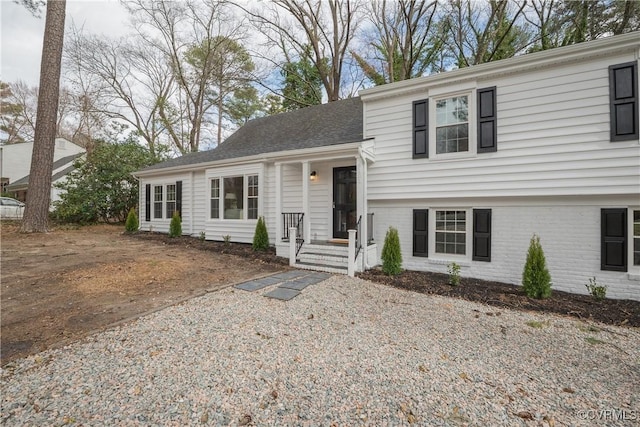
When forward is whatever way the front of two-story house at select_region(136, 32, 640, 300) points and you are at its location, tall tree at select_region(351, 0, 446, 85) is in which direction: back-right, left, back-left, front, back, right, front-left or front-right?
back-right

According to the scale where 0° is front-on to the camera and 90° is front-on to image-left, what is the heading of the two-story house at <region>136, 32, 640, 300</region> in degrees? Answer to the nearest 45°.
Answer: approximately 45°

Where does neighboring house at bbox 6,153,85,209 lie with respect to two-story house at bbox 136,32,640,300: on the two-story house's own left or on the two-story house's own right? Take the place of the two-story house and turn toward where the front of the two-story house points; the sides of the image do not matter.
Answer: on the two-story house's own right

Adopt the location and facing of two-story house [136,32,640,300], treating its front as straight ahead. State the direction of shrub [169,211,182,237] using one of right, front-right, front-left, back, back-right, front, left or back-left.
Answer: front-right

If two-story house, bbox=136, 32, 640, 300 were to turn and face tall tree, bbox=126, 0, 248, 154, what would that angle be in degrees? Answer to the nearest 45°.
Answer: approximately 90° to its right

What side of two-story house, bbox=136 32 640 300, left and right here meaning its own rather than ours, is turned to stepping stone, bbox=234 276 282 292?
front

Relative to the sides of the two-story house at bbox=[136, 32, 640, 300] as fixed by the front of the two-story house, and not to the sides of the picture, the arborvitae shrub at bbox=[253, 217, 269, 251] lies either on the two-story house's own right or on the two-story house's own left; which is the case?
on the two-story house's own right

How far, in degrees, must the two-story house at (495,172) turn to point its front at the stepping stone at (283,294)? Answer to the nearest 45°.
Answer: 0° — it already faces it

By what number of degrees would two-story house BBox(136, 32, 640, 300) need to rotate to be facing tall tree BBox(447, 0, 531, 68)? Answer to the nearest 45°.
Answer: approximately 135° to its right

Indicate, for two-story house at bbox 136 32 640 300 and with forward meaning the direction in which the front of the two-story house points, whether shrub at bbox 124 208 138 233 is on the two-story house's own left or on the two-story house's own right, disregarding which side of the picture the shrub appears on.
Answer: on the two-story house's own right

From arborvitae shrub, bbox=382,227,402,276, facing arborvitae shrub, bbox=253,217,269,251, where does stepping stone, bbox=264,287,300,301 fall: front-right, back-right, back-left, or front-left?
front-left

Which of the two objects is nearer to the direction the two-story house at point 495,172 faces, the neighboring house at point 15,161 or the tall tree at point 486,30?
the neighboring house
